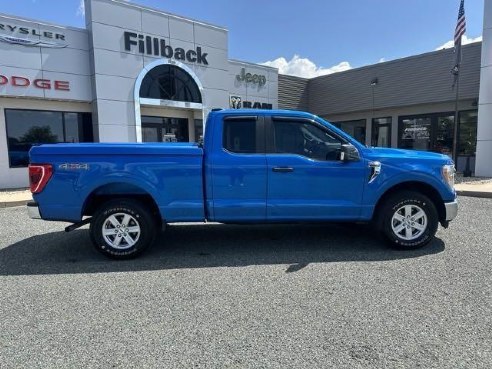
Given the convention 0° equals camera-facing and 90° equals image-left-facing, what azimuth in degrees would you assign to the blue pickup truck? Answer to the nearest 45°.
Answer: approximately 270°

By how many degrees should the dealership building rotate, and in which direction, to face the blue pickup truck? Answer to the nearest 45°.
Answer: approximately 45° to its right

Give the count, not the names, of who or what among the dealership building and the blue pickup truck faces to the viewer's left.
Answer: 0

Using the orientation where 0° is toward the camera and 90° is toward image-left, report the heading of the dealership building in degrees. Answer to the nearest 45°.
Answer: approximately 315°

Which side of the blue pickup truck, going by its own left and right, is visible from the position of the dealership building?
left
